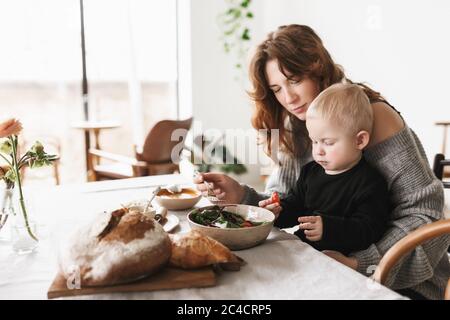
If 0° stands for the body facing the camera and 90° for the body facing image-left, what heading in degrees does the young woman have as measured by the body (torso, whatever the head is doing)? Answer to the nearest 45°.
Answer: approximately 45°

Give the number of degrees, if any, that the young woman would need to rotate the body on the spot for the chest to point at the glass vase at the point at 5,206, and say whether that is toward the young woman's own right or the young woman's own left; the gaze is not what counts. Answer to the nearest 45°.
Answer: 0° — they already face it

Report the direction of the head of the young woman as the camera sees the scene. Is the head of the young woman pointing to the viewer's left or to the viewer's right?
to the viewer's left

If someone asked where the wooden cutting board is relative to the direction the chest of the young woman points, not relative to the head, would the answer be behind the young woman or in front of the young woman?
in front

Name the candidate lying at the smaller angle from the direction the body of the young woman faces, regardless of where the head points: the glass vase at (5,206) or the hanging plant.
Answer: the glass vase

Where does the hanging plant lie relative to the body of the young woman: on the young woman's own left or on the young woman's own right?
on the young woman's own right

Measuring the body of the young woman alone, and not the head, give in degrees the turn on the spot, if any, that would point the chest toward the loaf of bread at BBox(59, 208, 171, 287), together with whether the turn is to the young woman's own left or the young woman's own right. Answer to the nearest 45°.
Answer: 0° — they already face it

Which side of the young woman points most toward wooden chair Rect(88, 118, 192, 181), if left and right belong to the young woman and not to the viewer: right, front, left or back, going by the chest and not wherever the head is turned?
right
